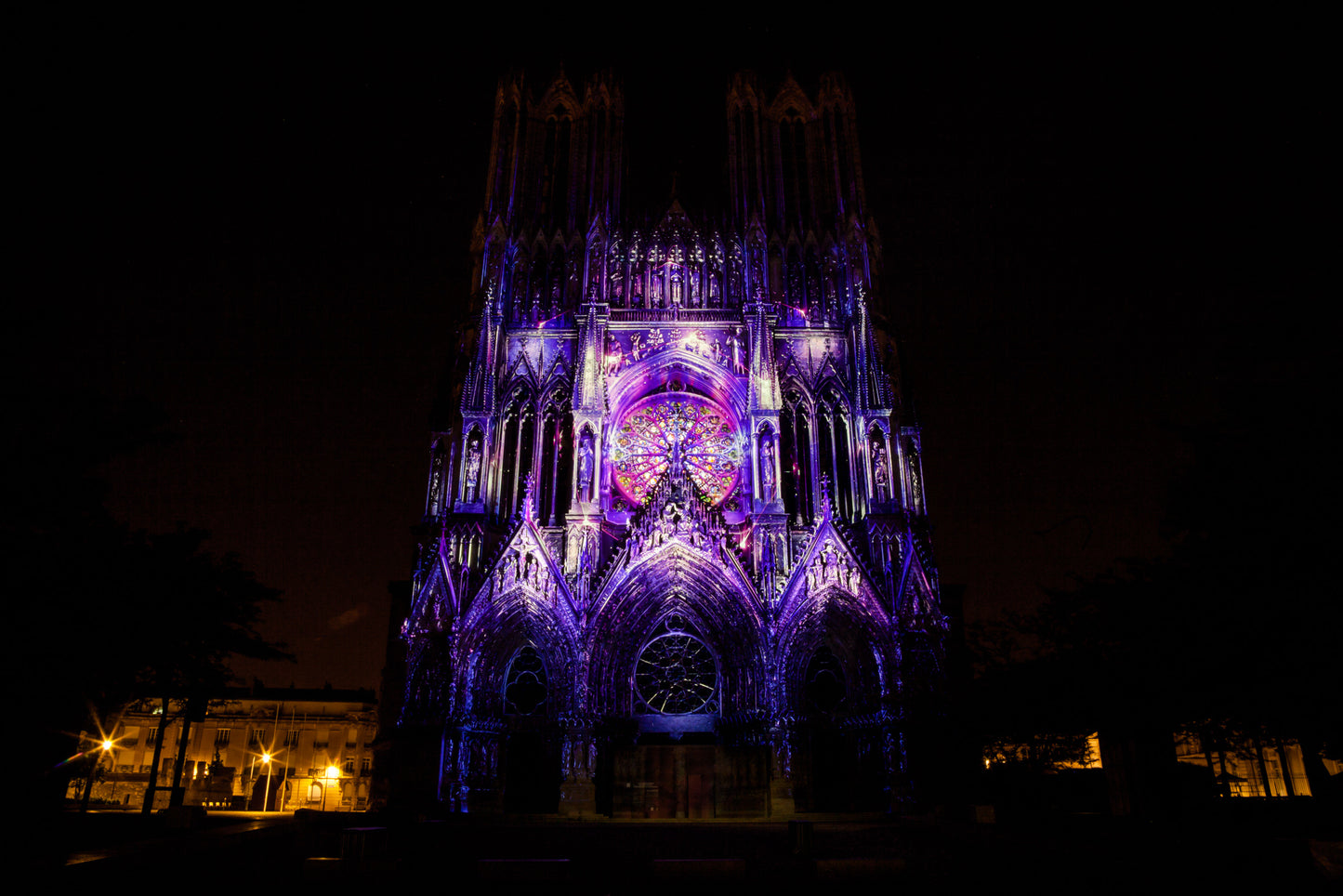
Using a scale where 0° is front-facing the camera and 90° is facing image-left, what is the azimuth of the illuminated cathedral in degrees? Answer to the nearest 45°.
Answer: approximately 0°
